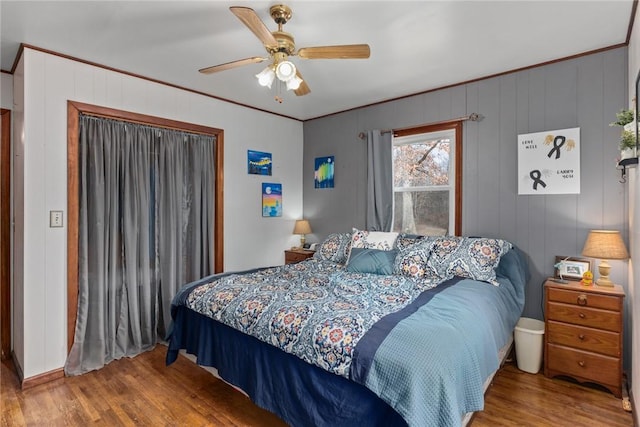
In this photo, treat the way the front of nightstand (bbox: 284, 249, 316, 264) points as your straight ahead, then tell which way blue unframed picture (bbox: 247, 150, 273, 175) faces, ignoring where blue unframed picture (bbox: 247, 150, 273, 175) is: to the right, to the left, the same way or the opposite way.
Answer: to the left

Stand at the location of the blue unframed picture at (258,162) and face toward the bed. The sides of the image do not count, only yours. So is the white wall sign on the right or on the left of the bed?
left

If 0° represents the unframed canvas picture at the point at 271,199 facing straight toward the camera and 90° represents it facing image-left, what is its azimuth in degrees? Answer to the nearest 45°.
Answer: approximately 315°

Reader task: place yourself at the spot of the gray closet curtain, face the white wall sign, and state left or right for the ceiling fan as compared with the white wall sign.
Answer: right

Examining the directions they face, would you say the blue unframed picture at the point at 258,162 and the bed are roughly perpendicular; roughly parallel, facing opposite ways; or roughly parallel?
roughly perpendicular

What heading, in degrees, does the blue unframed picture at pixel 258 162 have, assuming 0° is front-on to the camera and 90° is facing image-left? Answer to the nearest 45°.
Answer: approximately 315°

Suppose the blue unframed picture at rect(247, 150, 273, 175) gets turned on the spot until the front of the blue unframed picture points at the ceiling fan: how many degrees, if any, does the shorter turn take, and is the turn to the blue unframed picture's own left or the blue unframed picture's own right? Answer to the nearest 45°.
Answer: approximately 45° to the blue unframed picture's own right

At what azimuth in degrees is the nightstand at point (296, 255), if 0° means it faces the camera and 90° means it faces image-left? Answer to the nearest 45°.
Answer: approximately 45°
